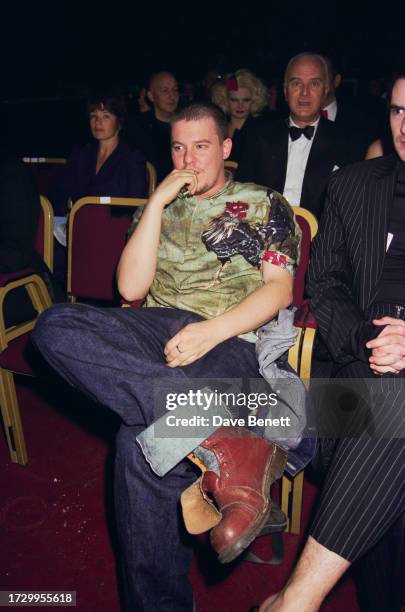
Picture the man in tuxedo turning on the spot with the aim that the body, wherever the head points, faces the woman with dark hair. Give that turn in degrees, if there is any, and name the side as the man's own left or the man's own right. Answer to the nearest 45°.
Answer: approximately 90° to the man's own right

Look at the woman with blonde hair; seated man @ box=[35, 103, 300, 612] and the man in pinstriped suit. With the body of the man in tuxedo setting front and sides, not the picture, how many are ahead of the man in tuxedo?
2

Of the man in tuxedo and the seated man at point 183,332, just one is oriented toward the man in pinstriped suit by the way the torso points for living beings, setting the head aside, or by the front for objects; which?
the man in tuxedo

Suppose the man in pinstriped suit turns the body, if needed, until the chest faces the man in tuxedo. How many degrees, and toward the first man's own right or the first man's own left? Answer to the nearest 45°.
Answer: approximately 180°

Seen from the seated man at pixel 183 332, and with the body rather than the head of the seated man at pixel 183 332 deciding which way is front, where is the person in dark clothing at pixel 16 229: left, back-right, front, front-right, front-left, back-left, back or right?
right

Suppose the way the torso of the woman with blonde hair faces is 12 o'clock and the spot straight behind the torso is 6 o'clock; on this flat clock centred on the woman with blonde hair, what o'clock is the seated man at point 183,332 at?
The seated man is roughly at 12 o'clock from the woman with blonde hair.

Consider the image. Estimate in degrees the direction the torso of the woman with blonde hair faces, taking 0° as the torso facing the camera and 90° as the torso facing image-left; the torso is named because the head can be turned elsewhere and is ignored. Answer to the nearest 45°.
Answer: approximately 0°

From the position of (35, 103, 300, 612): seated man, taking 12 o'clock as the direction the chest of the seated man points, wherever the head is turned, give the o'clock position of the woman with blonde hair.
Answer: The woman with blonde hair is roughly at 5 o'clock from the seated man.
